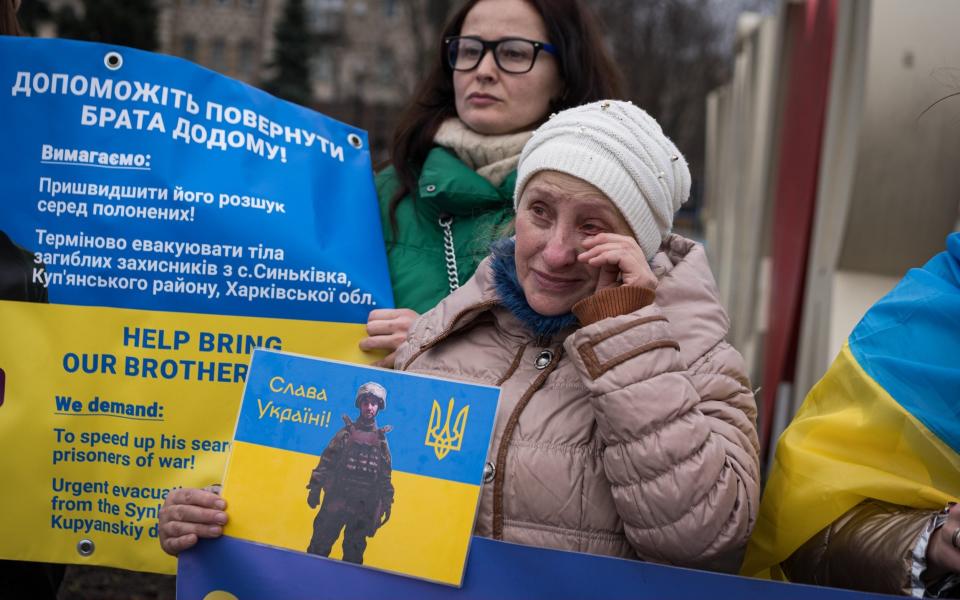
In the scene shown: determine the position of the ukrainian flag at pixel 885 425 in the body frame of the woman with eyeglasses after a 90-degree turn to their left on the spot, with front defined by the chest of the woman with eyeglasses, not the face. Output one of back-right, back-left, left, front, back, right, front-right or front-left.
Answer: front

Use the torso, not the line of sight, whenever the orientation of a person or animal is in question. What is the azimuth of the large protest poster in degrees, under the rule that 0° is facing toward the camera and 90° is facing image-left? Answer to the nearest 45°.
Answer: approximately 0°

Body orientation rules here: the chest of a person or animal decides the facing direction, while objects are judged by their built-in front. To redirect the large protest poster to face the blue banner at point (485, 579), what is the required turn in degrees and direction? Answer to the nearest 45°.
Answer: approximately 45° to its left

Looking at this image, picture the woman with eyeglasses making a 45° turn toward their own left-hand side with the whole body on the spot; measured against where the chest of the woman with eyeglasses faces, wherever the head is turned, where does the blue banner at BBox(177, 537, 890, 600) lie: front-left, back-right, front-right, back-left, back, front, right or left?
front

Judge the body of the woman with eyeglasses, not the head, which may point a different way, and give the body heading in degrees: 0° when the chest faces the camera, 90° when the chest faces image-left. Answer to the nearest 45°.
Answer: approximately 45°

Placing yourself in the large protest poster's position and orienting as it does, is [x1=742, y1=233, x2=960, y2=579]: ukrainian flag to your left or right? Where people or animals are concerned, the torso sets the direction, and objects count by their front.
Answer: on your left
